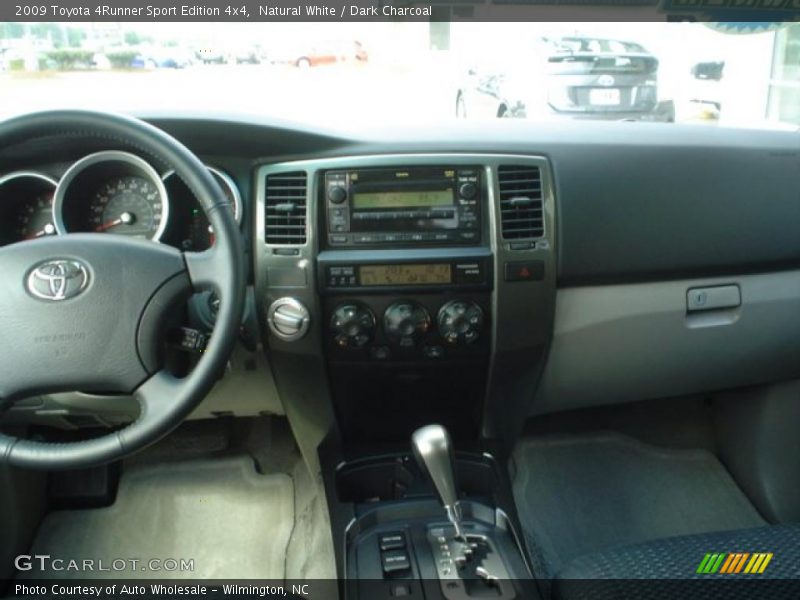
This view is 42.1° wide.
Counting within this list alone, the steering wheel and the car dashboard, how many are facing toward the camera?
2

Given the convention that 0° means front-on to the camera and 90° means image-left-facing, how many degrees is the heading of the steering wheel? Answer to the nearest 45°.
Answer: approximately 0°
